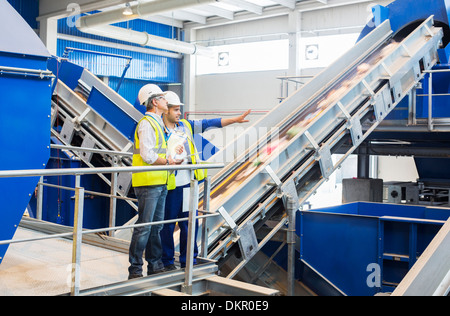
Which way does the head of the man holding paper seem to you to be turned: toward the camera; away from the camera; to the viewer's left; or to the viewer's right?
to the viewer's right

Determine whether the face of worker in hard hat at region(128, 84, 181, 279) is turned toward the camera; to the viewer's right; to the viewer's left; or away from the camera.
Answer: to the viewer's right

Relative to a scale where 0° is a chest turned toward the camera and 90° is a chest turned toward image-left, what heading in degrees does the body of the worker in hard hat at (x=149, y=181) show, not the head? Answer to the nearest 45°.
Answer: approximately 270°

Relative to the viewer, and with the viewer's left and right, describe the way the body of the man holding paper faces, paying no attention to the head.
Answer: facing the viewer and to the right of the viewer

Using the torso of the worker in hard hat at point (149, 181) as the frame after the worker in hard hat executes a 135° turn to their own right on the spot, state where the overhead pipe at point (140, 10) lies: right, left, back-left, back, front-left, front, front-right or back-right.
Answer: back-right

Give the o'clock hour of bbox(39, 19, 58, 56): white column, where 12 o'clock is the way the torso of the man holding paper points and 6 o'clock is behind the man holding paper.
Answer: The white column is roughly at 7 o'clock from the man holding paper.

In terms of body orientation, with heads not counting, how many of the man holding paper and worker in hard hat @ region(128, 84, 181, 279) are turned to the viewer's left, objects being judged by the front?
0

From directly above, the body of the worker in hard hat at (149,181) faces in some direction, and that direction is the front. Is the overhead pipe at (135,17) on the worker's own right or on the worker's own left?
on the worker's own left

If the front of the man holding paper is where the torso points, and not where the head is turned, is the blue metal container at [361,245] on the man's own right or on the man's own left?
on the man's own left
